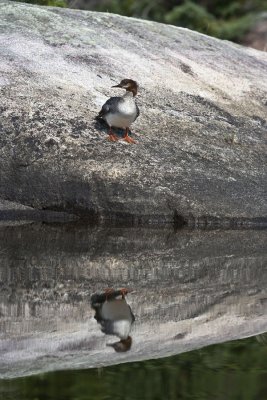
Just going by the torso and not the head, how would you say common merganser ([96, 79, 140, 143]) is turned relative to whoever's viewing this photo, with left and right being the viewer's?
facing the viewer and to the right of the viewer
